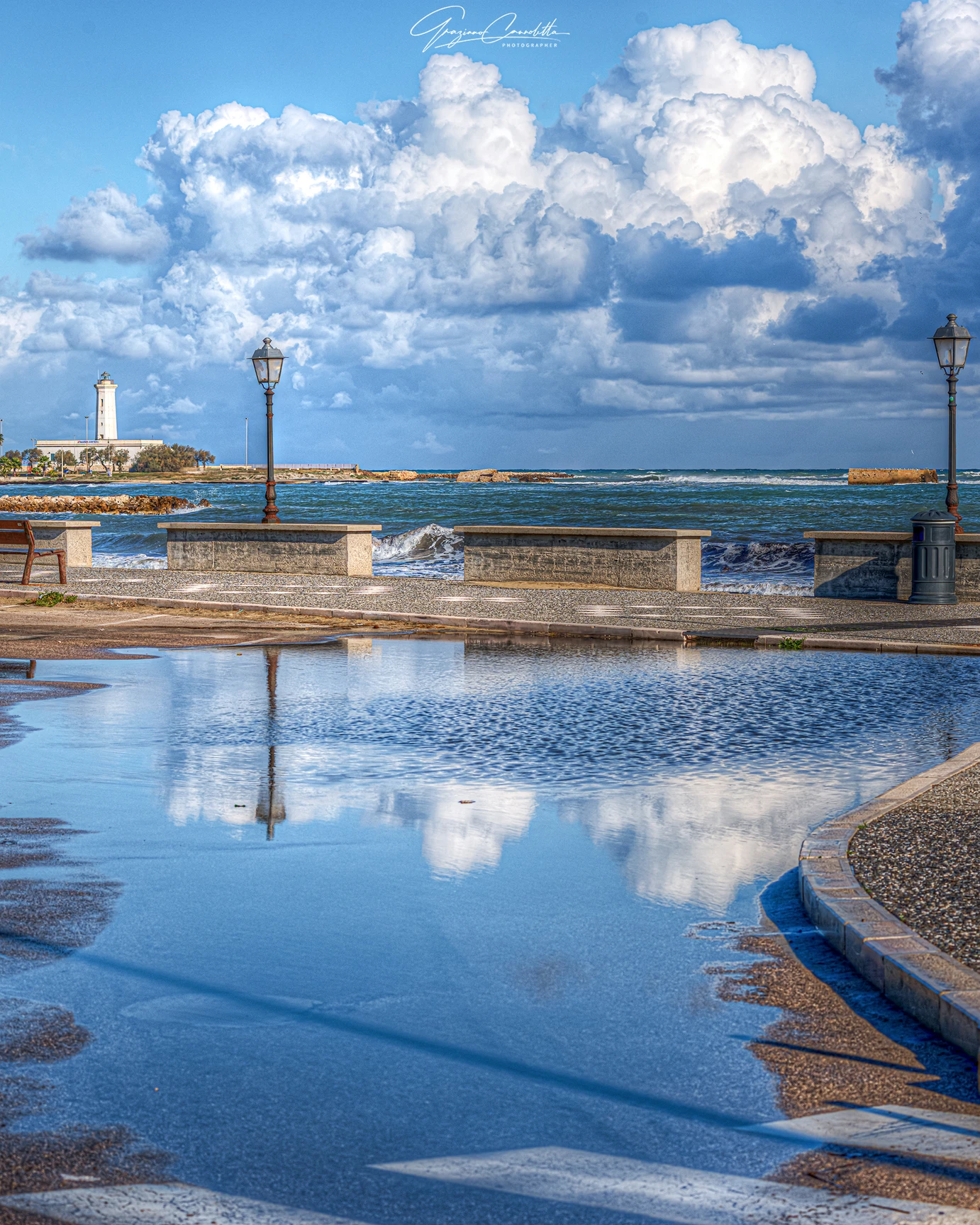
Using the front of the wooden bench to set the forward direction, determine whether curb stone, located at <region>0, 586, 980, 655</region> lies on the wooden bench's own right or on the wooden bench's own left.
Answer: on the wooden bench's own right

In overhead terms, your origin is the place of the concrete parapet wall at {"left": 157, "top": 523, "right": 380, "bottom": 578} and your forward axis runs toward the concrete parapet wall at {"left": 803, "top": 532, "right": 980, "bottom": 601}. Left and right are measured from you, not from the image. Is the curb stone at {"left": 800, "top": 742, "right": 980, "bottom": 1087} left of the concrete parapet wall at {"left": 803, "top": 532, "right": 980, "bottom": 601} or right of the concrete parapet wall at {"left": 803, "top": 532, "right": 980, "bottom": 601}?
right

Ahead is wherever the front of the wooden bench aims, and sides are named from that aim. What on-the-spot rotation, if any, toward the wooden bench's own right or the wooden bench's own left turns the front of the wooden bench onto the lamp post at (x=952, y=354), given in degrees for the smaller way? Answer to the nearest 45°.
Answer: approximately 45° to the wooden bench's own right

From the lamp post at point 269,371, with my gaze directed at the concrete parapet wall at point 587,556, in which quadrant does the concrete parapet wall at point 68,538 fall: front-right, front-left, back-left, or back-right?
back-right

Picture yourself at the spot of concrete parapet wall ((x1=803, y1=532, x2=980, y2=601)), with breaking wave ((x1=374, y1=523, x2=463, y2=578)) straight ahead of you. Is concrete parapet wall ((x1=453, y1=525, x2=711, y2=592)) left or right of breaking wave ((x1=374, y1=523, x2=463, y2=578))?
left

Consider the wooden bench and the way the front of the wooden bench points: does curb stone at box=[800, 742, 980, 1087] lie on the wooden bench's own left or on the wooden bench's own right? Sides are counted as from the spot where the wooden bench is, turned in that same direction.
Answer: on the wooden bench's own right

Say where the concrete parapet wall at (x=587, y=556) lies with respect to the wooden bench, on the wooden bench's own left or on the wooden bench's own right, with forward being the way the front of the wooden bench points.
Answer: on the wooden bench's own right

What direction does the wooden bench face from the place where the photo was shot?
facing away from the viewer and to the right of the viewer
